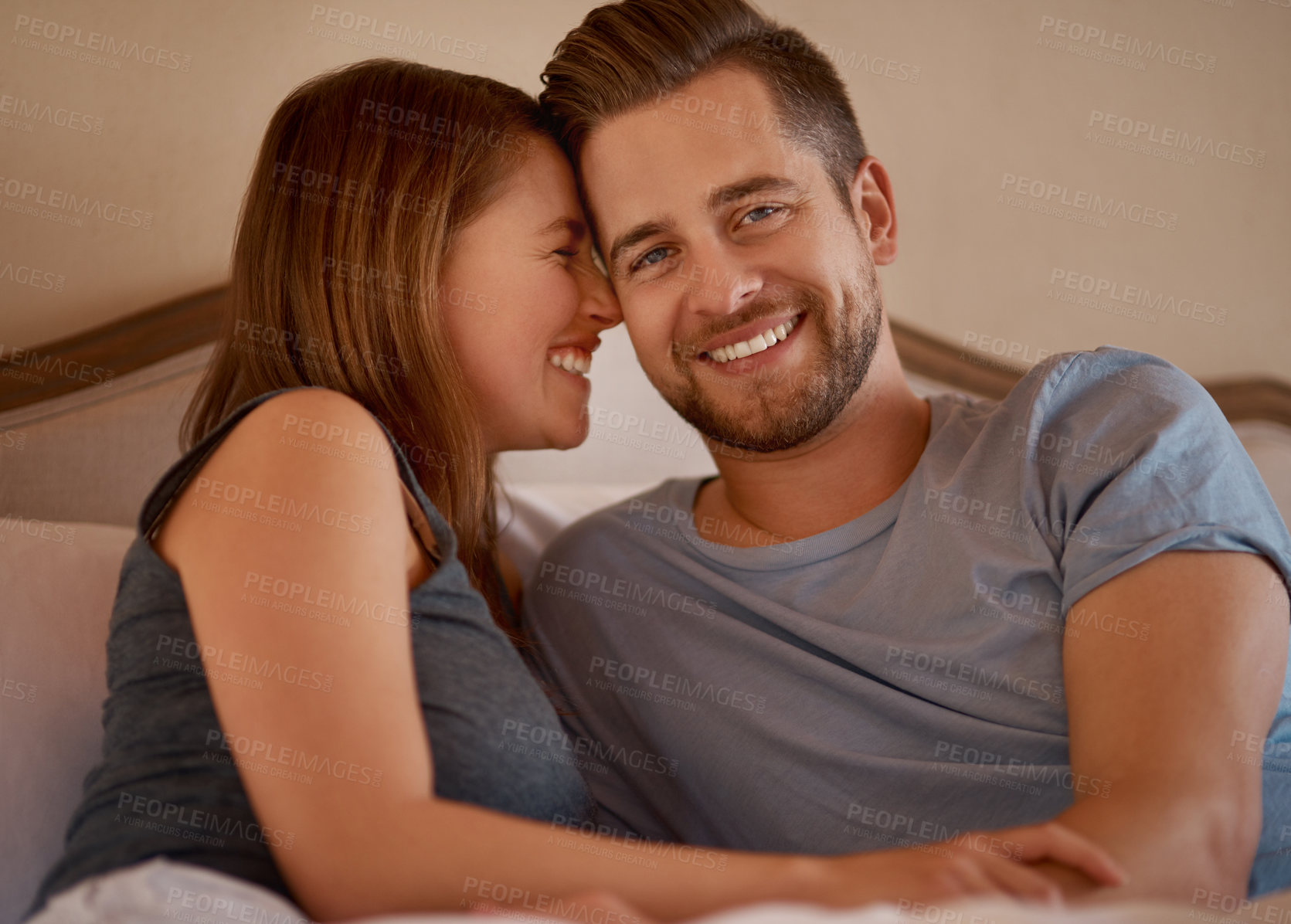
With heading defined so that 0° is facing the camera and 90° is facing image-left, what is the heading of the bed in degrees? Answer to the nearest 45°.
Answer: approximately 0°

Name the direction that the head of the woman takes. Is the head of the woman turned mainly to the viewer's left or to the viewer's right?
to the viewer's right

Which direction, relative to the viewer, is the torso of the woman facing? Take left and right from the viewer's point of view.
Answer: facing to the right of the viewer
